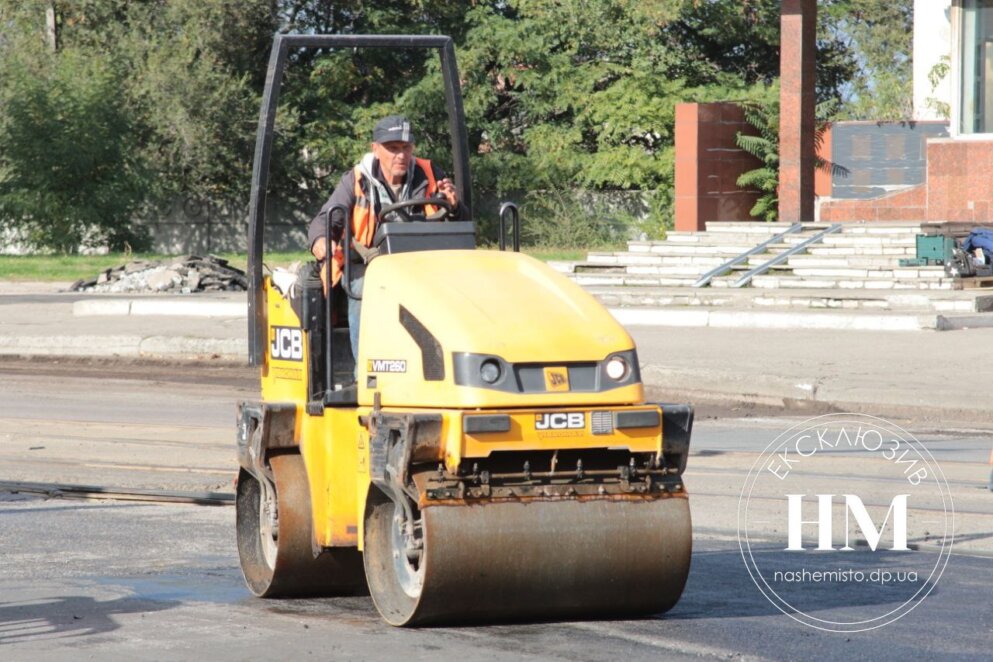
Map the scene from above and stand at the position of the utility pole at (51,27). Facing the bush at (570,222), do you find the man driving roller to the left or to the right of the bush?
right

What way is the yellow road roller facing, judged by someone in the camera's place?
facing the viewer and to the right of the viewer

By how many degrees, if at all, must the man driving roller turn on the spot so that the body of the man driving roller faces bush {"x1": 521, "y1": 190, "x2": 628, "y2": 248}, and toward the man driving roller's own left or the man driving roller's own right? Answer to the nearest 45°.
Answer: approximately 135° to the man driving roller's own left

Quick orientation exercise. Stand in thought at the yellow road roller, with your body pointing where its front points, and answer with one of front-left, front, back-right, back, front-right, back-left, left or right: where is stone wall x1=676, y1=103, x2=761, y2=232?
back-left

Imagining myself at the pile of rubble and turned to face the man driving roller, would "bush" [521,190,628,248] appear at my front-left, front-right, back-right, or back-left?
back-left

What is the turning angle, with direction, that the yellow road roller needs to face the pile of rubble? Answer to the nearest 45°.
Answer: approximately 135° to its left

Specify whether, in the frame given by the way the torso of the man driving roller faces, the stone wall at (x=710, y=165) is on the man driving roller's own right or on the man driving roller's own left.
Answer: on the man driving roller's own left

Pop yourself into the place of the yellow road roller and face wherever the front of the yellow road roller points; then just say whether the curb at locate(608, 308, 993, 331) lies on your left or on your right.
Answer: on your left
